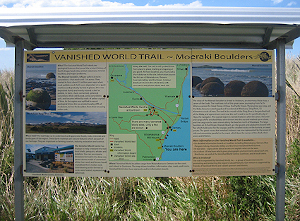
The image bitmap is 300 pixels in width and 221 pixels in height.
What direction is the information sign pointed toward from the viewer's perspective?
toward the camera
